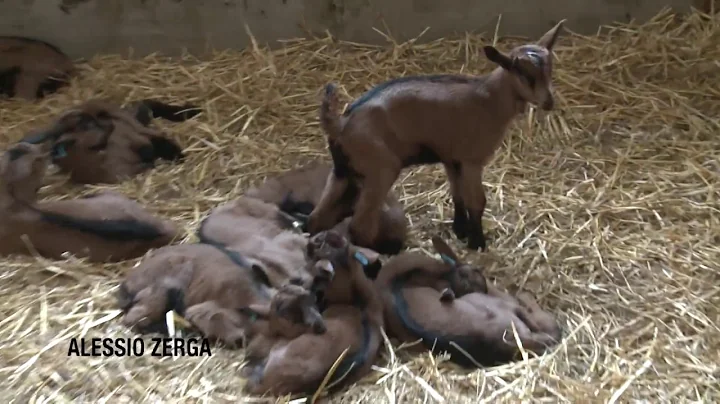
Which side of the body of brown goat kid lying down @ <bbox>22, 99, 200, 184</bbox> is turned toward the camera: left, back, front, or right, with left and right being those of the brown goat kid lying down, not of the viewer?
right

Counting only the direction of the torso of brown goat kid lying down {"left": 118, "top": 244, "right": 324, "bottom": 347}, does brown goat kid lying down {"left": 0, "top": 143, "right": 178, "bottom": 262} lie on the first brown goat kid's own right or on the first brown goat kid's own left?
on the first brown goat kid's own left

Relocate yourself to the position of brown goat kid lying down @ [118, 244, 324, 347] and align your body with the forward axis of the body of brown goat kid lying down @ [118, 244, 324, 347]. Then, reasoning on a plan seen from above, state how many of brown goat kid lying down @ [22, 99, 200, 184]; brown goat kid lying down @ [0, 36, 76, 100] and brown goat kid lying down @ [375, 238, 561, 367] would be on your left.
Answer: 2

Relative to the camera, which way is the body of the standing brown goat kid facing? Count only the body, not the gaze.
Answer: to the viewer's right

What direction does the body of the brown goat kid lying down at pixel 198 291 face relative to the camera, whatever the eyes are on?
to the viewer's right

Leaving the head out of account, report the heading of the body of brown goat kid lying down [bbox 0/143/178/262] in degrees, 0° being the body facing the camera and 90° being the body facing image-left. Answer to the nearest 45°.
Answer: approximately 90°
